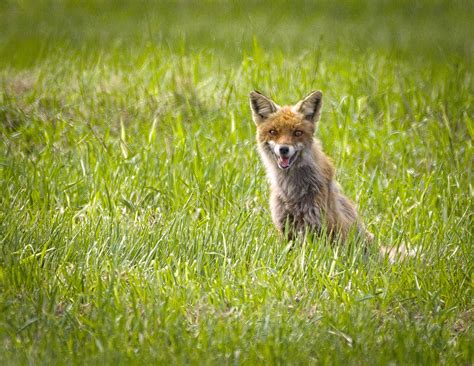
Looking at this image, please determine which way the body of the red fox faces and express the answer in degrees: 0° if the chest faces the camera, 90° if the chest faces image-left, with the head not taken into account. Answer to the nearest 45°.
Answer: approximately 45°
